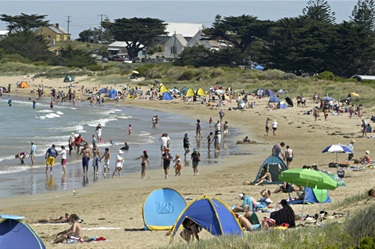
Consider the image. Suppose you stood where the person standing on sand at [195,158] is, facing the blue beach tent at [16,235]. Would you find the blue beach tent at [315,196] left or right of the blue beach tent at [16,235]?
left

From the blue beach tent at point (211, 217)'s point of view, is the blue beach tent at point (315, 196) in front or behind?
behind

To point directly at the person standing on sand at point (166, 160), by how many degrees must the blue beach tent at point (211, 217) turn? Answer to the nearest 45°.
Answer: approximately 135° to its right

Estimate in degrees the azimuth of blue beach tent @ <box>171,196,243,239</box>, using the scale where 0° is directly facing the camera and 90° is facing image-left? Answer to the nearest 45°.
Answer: approximately 45°

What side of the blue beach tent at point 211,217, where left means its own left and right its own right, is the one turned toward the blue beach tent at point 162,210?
right

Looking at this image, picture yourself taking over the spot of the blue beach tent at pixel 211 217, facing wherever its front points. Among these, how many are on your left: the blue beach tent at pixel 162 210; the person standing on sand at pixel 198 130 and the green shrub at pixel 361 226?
1

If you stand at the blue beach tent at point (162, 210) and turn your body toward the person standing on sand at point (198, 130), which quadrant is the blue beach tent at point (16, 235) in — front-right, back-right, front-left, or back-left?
back-left

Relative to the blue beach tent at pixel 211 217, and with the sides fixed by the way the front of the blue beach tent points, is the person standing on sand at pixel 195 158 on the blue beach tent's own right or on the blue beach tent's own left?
on the blue beach tent's own right

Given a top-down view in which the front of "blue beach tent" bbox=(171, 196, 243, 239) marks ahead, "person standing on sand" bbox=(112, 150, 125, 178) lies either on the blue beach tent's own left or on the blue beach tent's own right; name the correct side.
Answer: on the blue beach tent's own right

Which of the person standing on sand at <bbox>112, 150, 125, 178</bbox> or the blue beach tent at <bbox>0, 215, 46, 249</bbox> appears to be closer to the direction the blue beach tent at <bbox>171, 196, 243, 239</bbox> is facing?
the blue beach tent
